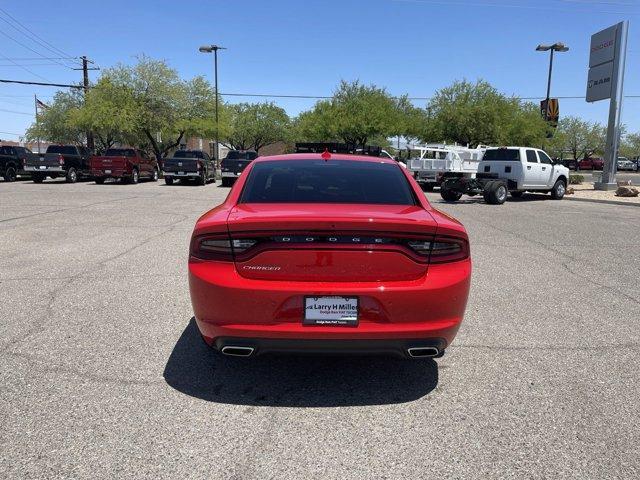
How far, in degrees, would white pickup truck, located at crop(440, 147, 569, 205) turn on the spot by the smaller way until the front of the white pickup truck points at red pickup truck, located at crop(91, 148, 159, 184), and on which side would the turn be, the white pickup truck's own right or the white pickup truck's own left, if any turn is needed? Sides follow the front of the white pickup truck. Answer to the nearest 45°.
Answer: approximately 135° to the white pickup truck's own left

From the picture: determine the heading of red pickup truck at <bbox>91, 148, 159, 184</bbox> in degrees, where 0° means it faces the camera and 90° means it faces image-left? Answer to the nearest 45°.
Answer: approximately 225°

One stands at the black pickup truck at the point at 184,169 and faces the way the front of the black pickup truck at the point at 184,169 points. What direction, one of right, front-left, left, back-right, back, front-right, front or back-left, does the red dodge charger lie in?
back-right

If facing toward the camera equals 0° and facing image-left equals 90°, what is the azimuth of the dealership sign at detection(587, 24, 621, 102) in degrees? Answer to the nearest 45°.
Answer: approximately 45°

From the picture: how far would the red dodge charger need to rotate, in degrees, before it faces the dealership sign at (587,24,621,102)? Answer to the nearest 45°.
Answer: approximately 45° to its right

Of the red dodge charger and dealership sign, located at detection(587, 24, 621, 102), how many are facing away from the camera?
1

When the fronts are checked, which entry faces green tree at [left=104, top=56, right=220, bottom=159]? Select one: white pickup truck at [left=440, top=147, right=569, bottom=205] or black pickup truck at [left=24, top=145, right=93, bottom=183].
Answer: the black pickup truck

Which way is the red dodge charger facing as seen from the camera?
away from the camera

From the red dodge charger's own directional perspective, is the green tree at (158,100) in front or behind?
in front

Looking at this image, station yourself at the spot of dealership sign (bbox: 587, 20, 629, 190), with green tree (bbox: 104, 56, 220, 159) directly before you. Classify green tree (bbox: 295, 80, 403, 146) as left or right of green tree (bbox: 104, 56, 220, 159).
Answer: right

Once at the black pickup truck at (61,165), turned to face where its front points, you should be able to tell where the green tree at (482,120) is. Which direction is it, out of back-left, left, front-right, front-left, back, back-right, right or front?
front-right

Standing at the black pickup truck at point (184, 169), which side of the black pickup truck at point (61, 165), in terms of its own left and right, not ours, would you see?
right

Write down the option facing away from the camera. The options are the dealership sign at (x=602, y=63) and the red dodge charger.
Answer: the red dodge charger

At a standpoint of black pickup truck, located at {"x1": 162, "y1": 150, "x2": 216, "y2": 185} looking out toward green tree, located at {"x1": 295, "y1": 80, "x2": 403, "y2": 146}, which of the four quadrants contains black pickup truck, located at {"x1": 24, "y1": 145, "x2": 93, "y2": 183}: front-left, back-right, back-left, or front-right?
back-left
